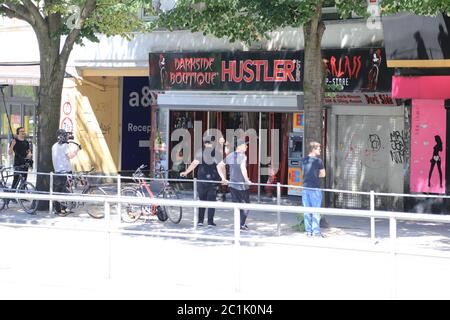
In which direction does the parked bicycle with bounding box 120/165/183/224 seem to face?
to the viewer's left

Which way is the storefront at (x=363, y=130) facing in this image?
toward the camera

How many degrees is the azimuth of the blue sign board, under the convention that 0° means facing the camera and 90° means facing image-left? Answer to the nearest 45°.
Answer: approximately 0°

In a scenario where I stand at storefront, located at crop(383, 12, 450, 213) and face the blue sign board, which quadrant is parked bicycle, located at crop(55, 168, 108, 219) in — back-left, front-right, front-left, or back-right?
front-left

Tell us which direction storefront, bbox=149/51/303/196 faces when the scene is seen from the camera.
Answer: facing the viewer

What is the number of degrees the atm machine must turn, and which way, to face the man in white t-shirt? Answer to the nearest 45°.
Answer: approximately 45° to its right

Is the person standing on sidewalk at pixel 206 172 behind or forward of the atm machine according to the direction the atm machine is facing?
forward

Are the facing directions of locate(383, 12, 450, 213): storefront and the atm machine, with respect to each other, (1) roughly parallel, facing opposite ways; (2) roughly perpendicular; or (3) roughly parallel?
roughly parallel

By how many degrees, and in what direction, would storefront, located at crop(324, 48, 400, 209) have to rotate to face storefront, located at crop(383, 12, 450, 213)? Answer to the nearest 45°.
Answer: approximately 45° to its left

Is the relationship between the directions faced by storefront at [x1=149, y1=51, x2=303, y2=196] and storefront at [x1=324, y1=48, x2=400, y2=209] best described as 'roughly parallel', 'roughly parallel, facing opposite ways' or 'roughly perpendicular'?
roughly parallel

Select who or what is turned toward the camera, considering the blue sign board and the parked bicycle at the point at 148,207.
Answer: the blue sign board

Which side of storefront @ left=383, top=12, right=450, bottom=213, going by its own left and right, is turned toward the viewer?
front

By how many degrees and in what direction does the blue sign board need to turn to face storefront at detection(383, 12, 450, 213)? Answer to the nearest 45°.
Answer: approximately 45° to its left
